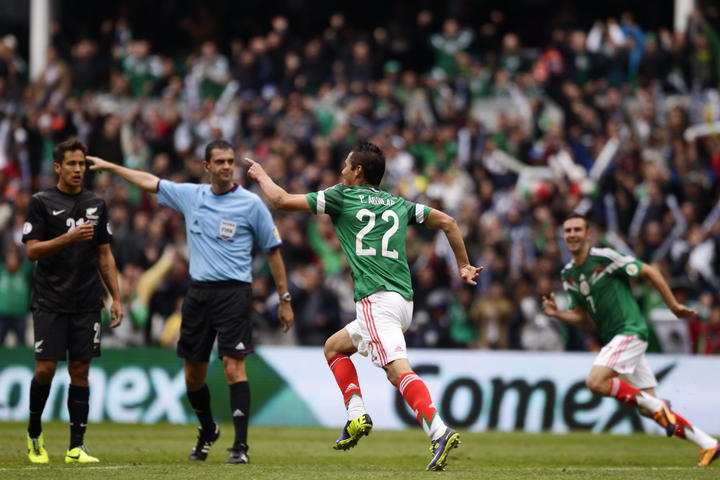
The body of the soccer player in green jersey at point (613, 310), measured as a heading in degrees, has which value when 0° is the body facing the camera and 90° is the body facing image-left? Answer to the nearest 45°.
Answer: approximately 45°

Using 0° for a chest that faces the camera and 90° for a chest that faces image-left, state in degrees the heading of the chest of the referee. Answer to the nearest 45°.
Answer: approximately 0°

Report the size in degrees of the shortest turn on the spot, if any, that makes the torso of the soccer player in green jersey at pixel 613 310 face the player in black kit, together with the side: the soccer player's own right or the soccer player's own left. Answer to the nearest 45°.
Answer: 0° — they already face them

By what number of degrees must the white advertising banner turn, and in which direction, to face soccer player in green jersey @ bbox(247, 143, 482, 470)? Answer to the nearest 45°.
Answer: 0° — it already faces them

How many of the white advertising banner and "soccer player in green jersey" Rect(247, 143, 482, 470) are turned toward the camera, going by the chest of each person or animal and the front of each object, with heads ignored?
1

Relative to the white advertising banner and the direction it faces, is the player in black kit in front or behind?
in front

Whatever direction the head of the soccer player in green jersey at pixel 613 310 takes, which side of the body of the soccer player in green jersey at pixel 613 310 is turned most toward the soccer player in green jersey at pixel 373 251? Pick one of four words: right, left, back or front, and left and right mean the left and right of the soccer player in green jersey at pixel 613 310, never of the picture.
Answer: front

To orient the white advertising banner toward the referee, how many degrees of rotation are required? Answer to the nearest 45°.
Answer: approximately 45° to its right

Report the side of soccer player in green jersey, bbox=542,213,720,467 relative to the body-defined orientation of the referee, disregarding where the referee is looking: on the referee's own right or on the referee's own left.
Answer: on the referee's own left

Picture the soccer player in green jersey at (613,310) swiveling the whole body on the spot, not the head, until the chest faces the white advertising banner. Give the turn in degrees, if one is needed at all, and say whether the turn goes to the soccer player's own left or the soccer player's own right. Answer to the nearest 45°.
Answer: approximately 135° to the soccer player's own right
